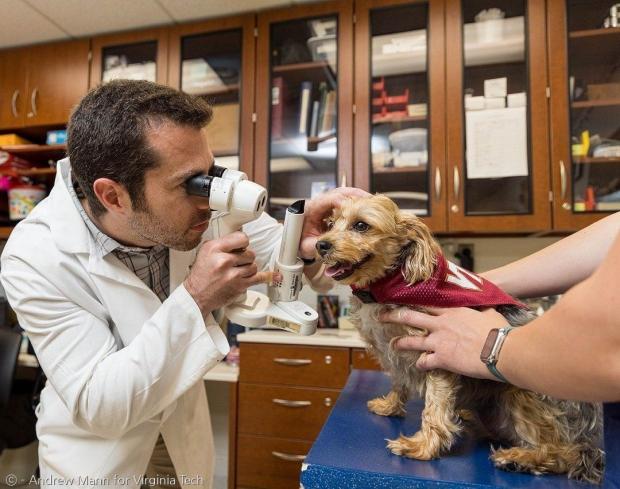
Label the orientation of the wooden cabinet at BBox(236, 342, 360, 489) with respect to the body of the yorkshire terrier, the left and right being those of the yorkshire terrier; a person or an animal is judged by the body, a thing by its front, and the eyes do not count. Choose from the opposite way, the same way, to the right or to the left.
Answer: to the left

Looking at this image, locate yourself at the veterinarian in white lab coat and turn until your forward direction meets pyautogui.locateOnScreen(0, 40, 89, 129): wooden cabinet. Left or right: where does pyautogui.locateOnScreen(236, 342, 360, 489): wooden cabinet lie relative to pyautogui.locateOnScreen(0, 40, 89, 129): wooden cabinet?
right

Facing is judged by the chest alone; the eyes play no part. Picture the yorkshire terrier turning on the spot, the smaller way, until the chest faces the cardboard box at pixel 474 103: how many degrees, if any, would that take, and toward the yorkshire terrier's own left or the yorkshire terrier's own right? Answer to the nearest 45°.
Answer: approximately 90° to the yorkshire terrier's own right

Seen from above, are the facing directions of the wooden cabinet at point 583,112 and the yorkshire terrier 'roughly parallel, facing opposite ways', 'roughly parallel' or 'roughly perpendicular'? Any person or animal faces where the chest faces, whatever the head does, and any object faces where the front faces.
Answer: roughly perpendicular

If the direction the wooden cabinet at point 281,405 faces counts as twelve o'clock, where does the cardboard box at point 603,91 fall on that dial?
The cardboard box is roughly at 9 o'clock from the wooden cabinet.

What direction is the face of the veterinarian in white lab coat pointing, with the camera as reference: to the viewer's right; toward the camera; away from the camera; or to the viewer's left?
to the viewer's right

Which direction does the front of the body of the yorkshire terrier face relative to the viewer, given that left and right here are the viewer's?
facing to the left of the viewer

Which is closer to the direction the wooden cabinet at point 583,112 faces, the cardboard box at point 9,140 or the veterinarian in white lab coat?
the veterinarian in white lab coat

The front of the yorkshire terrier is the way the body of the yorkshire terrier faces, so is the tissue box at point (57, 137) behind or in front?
in front

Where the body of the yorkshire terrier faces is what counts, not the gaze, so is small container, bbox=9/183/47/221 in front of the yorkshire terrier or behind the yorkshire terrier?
in front

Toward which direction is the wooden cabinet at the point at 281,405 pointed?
toward the camera

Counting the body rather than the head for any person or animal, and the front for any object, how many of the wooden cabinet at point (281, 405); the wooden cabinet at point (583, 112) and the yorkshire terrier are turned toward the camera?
2

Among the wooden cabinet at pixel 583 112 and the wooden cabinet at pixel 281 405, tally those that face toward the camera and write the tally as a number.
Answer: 2

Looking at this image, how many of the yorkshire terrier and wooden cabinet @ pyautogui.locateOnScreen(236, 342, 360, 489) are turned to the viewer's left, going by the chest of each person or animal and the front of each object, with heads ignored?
1

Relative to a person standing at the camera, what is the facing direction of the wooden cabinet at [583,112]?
facing the viewer

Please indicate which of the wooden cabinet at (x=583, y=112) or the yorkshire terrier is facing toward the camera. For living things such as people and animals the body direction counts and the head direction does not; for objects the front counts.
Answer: the wooden cabinet

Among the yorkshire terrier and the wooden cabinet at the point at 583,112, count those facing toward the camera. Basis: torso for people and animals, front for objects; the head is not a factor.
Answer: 1

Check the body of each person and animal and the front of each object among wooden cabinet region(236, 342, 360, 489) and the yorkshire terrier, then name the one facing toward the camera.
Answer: the wooden cabinet
